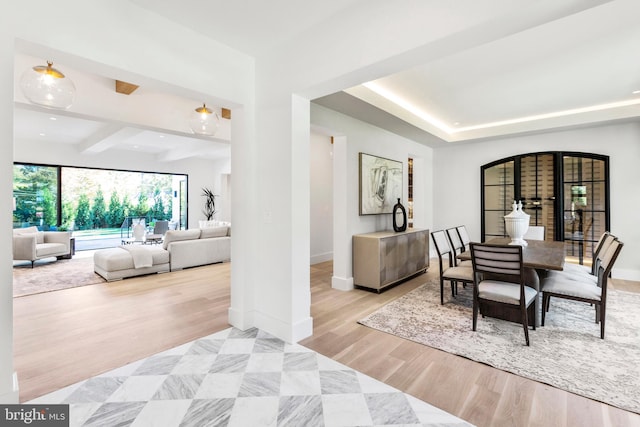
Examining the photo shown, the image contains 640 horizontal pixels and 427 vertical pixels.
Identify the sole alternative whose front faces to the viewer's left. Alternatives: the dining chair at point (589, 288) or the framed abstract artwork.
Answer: the dining chair

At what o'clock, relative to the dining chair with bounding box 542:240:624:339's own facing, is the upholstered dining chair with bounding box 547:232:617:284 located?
The upholstered dining chair is roughly at 3 o'clock from the dining chair.

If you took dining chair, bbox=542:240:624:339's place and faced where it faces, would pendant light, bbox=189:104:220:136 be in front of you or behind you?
in front

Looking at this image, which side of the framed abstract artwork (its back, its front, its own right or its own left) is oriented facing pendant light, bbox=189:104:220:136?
right

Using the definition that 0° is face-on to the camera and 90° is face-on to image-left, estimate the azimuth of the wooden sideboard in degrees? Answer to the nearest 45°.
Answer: approximately 315°

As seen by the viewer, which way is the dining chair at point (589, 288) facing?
to the viewer's left

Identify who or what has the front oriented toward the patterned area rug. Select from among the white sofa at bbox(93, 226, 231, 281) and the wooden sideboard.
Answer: the wooden sideboard

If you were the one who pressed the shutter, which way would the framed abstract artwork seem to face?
facing the viewer and to the right of the viewer

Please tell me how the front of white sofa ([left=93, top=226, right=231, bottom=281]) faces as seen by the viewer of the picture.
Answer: facing away from the viewer and to the left of the viewer

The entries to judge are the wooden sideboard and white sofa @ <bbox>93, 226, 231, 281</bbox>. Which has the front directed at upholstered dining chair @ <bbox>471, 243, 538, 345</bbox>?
the wooden sideboard

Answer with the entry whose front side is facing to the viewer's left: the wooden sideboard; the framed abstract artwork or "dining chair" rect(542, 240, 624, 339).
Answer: the dining chair

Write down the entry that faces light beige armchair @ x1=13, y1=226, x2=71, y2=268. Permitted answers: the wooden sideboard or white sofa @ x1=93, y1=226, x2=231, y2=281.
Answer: white sofa @ x1=93, y1=226, x2=231, y2=281

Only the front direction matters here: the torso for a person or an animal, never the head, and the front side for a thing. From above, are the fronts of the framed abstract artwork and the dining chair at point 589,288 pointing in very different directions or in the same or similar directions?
very different directions

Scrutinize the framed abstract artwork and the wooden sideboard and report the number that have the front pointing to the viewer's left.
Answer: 0
